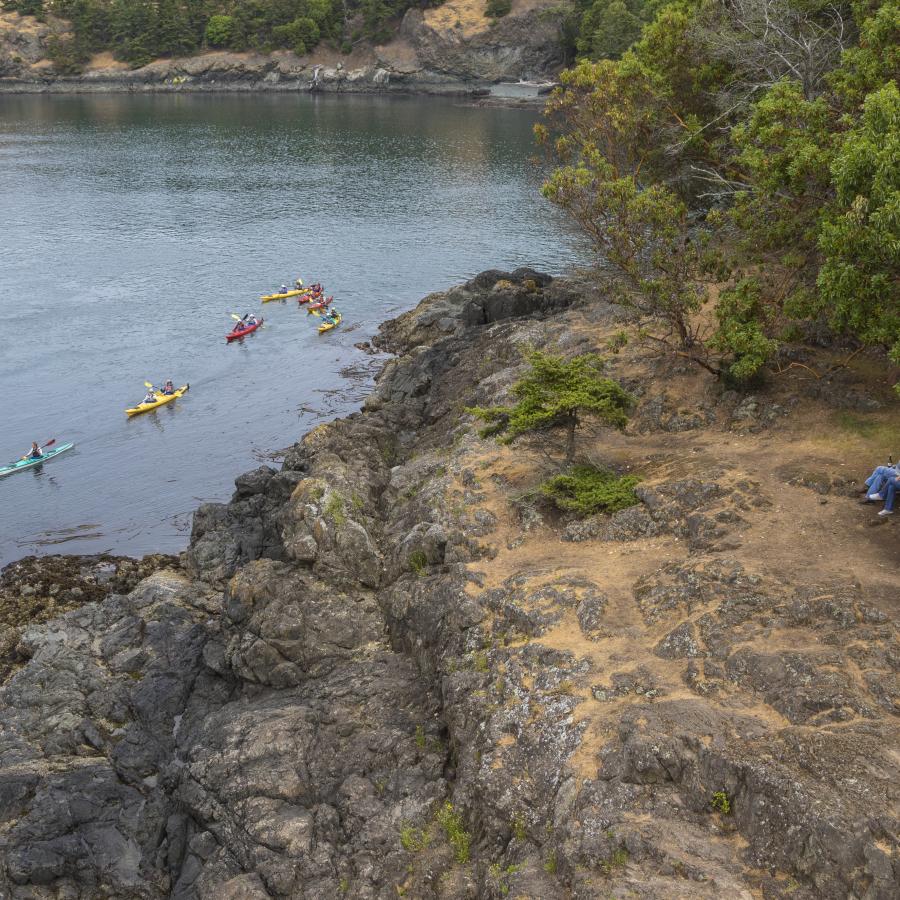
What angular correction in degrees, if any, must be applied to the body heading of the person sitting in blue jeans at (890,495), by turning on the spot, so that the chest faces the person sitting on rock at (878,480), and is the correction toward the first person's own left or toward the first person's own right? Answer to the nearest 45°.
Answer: approximately 45° to the first person's own right

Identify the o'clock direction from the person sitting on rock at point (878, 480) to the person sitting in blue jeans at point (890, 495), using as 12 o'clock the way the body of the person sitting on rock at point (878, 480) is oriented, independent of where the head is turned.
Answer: the person sitting in blue jeans at point (890, 495) is roughly at 8 o'clock from the person sitting on rock at point (878, 480).

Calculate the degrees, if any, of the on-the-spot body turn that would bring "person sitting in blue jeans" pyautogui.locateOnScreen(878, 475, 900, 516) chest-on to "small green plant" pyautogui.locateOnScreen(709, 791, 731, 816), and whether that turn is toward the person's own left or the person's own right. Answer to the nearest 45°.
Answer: approximately 90° to the person's own left

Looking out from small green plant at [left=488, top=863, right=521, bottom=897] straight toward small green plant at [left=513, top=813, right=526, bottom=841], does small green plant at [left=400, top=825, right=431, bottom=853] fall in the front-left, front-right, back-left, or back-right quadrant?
front-left

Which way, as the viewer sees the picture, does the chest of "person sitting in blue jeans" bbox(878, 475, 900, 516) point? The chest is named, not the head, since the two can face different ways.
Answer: to the viewer's left

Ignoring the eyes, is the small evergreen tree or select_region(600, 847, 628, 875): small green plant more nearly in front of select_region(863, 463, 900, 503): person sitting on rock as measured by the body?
the small evergreen tree

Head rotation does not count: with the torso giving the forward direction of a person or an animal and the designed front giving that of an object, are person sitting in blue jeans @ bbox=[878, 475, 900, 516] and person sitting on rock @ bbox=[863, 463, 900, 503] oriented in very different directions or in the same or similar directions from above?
same or similar directions

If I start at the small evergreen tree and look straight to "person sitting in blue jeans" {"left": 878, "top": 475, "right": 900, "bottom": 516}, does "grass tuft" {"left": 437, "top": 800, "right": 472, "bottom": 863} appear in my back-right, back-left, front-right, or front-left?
front-right

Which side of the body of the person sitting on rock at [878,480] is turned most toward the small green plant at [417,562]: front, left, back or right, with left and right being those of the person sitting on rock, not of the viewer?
front

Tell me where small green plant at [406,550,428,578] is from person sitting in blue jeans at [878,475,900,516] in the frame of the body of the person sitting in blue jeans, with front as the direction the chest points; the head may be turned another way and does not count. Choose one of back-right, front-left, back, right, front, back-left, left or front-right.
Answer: front

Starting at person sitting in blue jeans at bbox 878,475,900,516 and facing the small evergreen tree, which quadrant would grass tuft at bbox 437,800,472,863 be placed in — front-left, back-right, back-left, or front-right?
front-left

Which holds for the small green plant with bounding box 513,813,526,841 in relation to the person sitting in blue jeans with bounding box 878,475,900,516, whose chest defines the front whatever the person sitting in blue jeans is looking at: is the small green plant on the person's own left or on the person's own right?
on the person's own left

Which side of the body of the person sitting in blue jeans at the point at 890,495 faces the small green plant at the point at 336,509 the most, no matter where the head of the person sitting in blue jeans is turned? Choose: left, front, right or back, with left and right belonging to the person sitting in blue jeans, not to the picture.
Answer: front

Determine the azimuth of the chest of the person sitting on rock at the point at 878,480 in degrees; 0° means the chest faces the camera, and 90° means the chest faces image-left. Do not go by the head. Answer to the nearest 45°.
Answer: approximately 90°

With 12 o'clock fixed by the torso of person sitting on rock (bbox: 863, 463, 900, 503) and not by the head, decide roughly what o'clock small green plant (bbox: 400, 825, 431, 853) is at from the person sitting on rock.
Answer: The small green plant is roughly at 10 o'clock from the person sitting on rock.

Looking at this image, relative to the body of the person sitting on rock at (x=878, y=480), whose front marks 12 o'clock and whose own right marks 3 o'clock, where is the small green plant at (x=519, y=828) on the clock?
The small green plant is roughly at 10 o'clock from the person sitting on rock.

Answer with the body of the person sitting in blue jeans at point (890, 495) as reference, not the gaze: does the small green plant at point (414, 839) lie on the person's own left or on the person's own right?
on the person's own left

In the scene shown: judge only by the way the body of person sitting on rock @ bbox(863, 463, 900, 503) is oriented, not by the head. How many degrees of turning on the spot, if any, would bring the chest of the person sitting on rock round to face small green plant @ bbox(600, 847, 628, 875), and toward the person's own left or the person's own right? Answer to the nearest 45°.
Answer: approximately 90° to the person's own left

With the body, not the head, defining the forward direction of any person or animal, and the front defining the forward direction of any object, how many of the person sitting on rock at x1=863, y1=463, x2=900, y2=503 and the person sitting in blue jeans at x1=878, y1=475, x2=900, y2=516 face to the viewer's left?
2

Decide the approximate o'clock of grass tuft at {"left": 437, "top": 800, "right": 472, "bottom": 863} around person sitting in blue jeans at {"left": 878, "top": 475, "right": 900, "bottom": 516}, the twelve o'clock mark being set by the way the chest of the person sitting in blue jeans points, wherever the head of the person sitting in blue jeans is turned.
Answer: The grass tuft is roughly at 10 o'clock from the person sitting in blue jeans.
